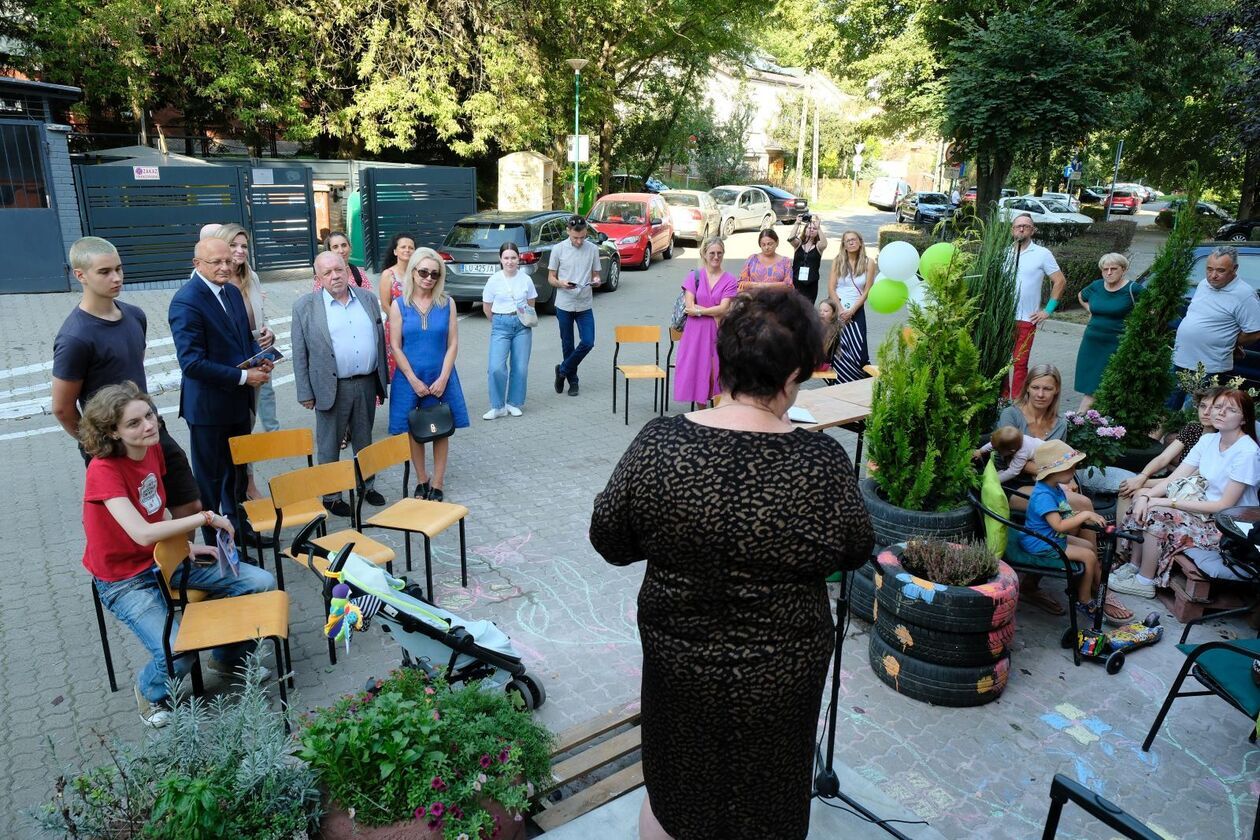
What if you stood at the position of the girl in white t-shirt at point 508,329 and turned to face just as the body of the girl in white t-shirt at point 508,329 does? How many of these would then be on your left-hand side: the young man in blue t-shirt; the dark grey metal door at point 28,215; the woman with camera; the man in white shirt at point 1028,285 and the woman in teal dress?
3

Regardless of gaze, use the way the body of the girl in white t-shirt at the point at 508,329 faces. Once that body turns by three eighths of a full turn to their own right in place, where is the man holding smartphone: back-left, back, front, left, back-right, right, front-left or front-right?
right

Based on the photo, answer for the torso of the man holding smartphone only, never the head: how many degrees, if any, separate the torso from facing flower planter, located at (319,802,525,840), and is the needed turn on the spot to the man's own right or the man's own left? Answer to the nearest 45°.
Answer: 0° — they already face it

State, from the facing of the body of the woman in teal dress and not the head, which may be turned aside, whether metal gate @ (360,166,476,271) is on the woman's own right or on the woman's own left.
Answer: on the woman's own right

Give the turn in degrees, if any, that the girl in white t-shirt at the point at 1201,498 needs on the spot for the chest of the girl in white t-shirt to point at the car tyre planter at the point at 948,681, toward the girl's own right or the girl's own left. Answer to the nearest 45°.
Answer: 0° — they already face it

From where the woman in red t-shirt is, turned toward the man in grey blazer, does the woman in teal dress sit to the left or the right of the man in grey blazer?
right

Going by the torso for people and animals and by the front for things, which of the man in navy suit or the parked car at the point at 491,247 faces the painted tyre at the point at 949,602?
the man in navy suit

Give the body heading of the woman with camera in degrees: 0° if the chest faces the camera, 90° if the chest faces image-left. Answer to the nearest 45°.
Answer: approximately 0°

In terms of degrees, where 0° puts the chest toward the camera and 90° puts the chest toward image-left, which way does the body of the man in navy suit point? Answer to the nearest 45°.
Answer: approximately 315°

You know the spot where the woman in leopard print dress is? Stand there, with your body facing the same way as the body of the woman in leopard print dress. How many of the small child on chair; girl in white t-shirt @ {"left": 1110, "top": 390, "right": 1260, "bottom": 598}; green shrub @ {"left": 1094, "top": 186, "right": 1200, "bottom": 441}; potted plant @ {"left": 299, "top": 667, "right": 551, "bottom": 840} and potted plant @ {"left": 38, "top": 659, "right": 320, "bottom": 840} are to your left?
2

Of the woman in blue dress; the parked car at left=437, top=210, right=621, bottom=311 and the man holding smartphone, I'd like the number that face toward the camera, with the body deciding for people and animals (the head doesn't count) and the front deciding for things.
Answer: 2
